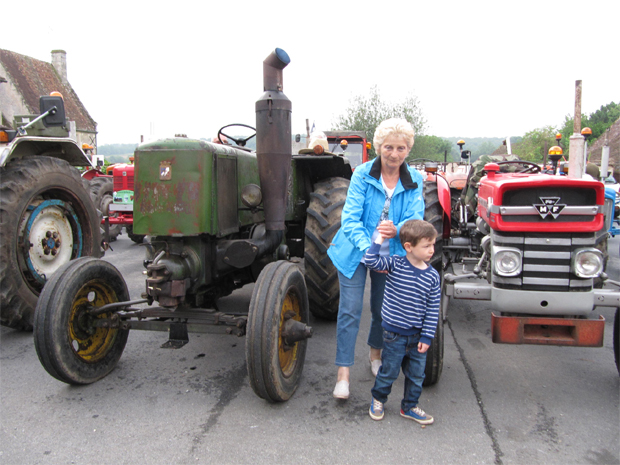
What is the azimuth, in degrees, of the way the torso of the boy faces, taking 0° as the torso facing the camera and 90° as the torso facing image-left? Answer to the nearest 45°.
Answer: approximately 315°

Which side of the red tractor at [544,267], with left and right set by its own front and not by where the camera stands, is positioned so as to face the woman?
right

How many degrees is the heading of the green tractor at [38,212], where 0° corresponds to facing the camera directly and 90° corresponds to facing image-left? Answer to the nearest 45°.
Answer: approximately 45°

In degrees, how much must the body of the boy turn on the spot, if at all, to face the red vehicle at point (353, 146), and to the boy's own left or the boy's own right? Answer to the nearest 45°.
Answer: approximately 135° to the boy's own left

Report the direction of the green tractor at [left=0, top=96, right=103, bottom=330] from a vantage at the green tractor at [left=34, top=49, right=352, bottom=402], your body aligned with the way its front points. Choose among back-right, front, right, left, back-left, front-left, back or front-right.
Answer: right

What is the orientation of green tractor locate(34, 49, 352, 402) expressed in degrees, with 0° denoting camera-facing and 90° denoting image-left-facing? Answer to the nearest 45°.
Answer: approximately 45°

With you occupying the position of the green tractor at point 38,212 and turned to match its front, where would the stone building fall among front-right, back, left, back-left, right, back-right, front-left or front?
back-right

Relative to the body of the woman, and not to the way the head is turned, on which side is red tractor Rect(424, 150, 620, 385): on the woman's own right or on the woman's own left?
on the woman's own left

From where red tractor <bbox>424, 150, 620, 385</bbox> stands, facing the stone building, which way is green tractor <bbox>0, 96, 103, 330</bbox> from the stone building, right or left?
left

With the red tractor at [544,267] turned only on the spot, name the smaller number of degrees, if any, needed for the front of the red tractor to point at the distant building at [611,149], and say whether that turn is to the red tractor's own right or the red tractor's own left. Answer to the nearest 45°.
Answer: approximately 180°

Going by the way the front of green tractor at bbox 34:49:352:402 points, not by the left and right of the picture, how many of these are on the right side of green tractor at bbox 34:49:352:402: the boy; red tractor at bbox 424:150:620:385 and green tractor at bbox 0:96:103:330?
1
